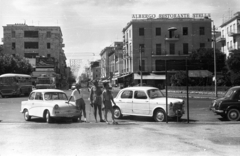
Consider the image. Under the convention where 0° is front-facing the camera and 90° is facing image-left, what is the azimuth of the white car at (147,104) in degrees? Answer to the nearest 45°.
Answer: approximately 315°

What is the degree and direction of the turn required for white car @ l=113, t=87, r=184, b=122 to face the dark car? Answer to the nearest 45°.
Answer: approximately 45° to its left

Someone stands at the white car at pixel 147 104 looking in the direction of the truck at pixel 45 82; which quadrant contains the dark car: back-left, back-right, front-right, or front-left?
back-right

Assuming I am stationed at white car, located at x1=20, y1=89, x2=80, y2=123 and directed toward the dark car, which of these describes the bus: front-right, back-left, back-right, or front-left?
back-left

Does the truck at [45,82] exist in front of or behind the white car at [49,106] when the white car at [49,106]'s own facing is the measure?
behind
